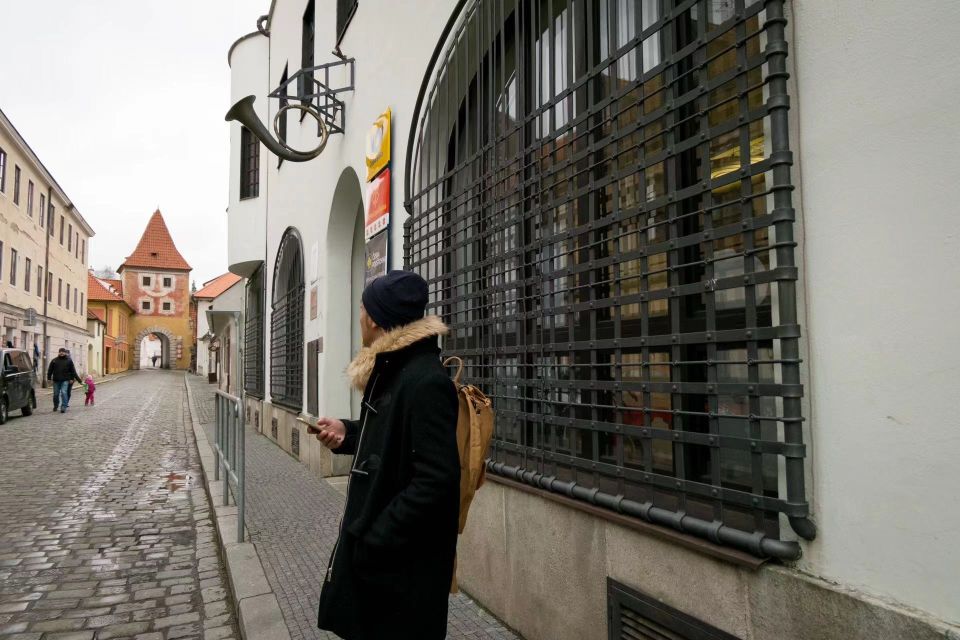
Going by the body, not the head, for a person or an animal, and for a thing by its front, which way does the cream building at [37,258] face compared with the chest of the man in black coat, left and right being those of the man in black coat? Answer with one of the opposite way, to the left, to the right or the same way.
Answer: the opposite way

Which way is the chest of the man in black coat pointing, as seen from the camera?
to the viewer's left

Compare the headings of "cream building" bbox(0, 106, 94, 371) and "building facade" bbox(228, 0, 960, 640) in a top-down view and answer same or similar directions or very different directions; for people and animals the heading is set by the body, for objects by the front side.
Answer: very different directions

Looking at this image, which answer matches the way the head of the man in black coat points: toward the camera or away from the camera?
away from the camera

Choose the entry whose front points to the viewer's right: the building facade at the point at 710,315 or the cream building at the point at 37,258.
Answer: the cream building

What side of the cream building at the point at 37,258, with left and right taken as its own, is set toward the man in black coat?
right

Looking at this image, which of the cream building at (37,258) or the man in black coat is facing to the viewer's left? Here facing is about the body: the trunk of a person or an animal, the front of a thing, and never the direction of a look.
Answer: the man in black coat

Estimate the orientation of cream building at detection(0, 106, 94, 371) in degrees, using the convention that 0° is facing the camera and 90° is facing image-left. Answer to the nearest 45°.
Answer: approximately 270°

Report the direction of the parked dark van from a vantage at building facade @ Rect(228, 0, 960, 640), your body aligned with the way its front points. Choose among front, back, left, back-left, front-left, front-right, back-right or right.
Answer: right
